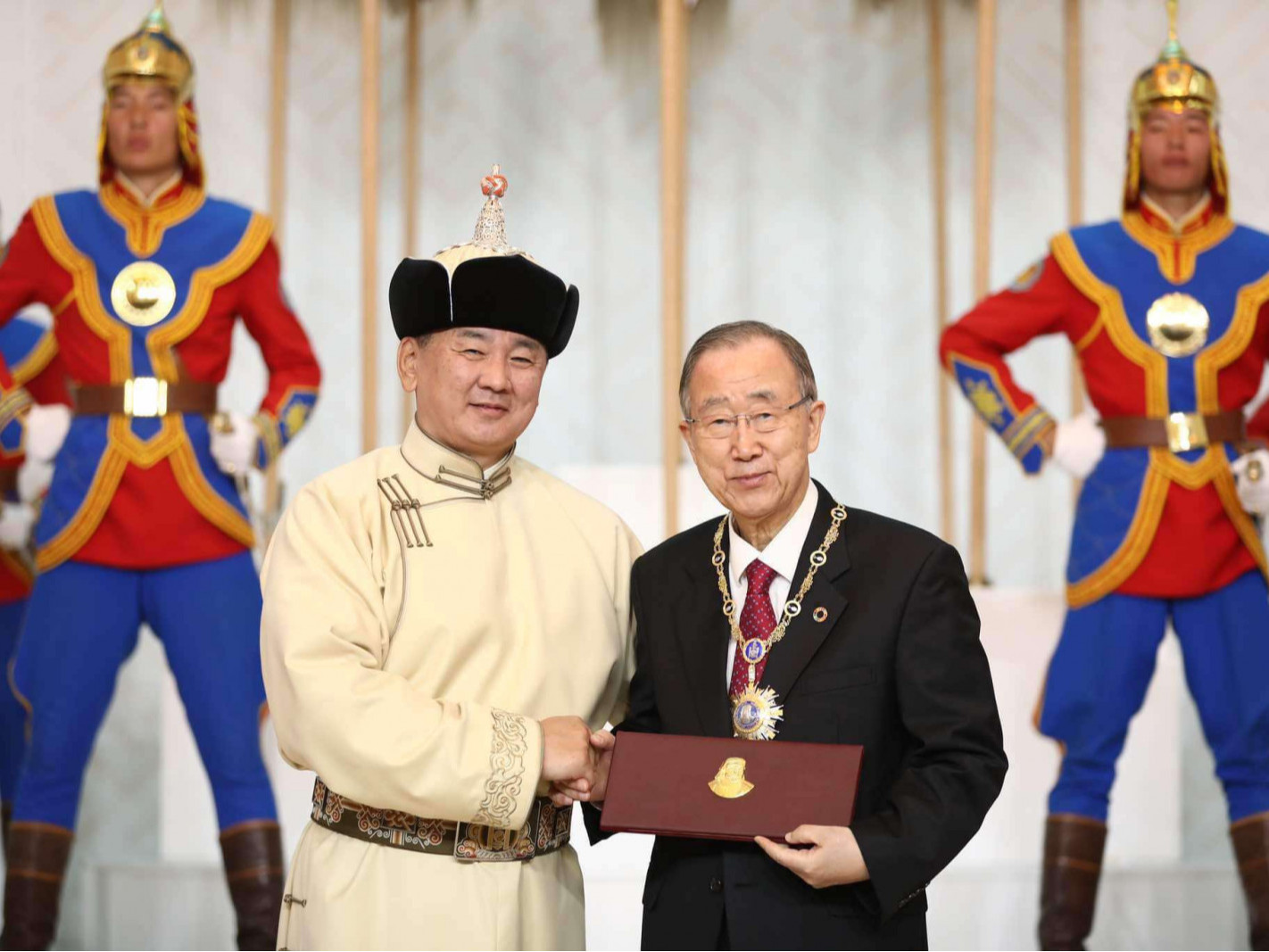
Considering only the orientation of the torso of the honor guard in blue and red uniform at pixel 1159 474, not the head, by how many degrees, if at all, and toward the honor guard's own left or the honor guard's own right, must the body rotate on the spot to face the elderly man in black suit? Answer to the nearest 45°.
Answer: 0° — they already face them

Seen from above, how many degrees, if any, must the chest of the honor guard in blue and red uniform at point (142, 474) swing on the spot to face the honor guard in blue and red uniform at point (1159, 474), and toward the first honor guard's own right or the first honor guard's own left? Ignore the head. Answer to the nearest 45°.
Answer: approximately 90° to the first honor guard's own left

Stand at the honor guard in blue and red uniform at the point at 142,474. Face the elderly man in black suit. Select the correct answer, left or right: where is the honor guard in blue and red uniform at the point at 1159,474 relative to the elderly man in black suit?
left

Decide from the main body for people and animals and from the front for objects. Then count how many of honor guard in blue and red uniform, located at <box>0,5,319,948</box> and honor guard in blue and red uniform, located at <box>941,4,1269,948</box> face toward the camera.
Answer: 2

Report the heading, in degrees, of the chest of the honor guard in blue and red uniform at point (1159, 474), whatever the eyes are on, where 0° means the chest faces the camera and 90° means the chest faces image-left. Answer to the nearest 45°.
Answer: approximately 0°

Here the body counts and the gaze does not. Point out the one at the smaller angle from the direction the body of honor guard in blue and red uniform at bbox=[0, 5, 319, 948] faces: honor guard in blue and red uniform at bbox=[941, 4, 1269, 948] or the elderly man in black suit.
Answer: the elderly man in black suit

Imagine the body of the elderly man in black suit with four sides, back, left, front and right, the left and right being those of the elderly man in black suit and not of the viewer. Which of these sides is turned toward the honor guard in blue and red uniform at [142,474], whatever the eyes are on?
right

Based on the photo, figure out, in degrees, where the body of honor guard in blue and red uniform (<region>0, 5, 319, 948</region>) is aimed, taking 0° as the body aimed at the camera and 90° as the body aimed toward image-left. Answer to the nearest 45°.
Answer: approximately 0°

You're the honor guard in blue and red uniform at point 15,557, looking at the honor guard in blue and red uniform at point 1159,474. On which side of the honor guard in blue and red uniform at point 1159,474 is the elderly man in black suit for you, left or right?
right

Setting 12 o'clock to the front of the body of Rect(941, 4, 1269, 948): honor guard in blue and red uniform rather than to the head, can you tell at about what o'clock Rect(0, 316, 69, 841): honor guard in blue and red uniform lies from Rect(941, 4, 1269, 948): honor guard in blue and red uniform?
Rect(0, 316, 69, 841): honor guard in blue and red uniform is roughly at 3 o'clock from Rect(941, 4, 1269, 948): honor guard in blue and red uniform.

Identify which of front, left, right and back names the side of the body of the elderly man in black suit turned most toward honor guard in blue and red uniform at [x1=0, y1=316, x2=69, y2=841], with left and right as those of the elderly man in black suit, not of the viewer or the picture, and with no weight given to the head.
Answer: right
